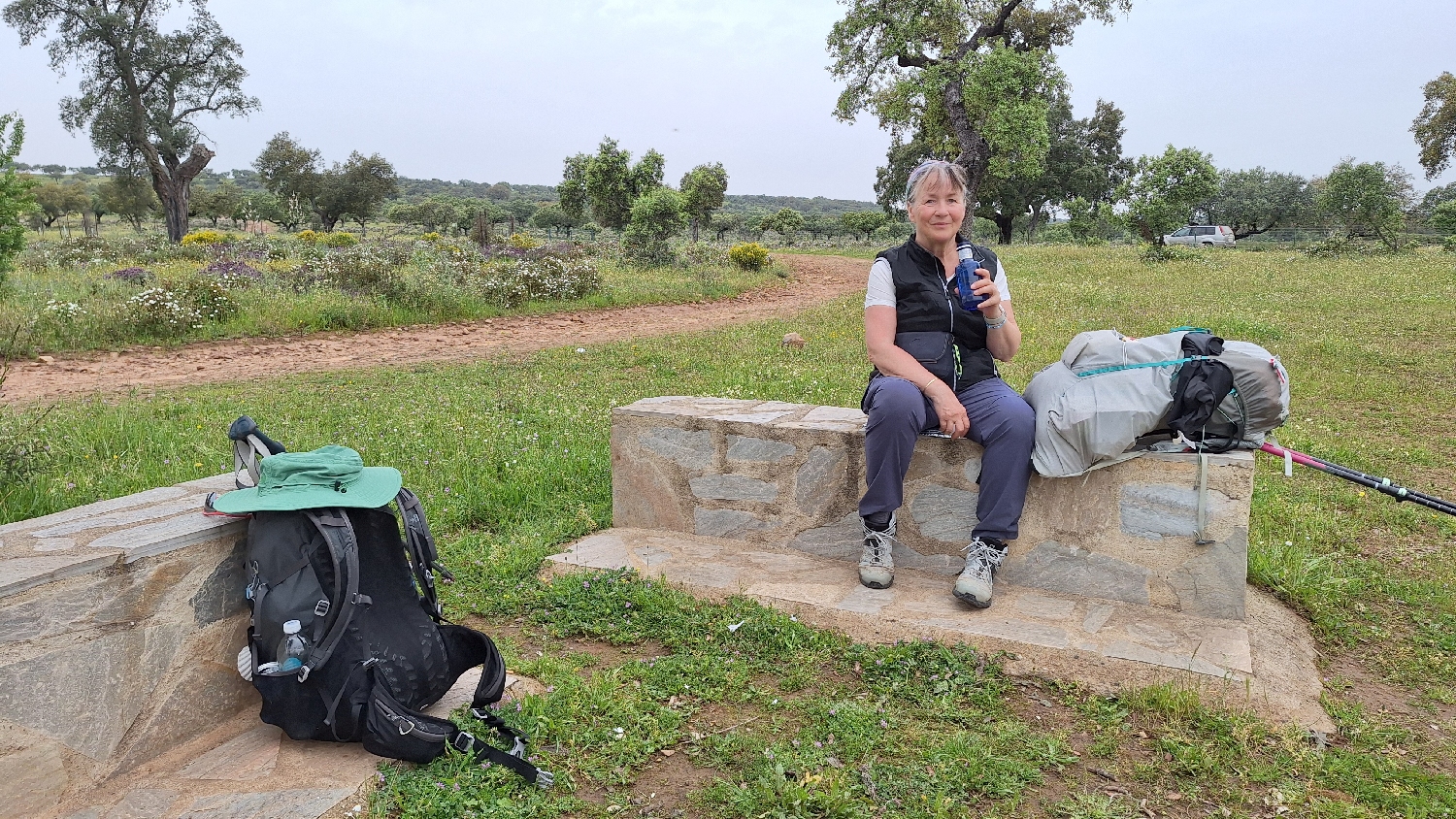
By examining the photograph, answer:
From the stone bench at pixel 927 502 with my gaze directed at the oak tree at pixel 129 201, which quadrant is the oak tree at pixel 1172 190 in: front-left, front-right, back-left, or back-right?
front-right

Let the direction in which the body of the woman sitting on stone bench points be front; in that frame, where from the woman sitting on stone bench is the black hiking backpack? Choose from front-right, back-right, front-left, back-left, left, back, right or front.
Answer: front-right

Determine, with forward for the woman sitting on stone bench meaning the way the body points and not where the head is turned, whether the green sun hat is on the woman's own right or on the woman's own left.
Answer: on the woman's own right

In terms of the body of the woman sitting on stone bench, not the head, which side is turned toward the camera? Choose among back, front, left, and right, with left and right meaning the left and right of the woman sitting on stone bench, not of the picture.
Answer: front

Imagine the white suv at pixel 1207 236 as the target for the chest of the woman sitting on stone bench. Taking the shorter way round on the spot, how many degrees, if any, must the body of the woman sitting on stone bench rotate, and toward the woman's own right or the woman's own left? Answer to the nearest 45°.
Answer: approximately 180°

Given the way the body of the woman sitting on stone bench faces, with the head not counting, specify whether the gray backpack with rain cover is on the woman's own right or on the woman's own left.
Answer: on the woman's own left

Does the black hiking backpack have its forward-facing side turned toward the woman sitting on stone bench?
no

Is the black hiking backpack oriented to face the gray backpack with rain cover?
no

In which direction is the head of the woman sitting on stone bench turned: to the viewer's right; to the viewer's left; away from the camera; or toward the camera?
toward the camera
